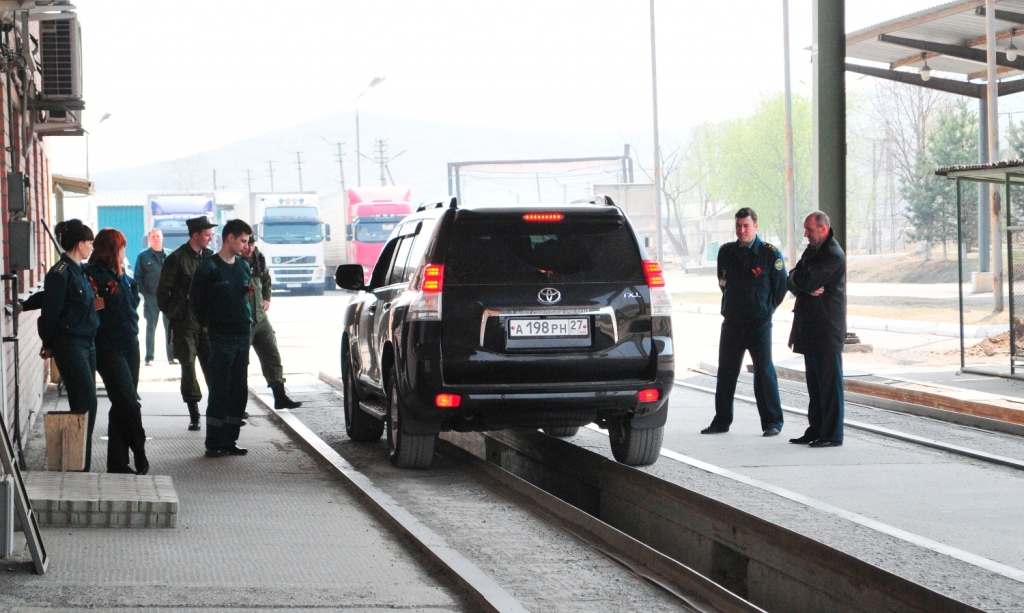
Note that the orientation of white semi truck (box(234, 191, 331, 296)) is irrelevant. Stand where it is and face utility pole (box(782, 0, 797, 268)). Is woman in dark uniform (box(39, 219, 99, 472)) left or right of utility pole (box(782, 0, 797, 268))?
right

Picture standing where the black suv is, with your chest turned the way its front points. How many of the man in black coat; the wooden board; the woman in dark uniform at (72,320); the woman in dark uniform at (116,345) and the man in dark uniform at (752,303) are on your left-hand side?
3

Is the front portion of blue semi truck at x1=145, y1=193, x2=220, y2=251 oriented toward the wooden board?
yes

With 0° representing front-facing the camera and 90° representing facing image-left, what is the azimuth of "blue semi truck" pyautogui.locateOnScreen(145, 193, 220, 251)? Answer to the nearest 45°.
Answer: approximately 0°

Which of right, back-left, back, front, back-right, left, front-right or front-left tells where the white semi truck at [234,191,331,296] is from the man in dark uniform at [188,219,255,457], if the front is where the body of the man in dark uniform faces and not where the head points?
back-left

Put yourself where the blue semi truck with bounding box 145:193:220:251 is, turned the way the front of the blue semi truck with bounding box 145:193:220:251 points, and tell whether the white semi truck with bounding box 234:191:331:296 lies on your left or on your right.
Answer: on your left

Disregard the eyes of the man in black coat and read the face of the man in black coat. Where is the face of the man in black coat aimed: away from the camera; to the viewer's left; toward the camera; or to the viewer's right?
to the viewer's left

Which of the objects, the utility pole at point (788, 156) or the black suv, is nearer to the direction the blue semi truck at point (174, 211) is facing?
the black suv

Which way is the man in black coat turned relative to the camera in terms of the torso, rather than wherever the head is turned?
to the viewer's left

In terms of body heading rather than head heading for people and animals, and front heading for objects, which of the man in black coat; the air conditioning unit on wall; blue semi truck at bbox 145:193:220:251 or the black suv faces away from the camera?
the black suv

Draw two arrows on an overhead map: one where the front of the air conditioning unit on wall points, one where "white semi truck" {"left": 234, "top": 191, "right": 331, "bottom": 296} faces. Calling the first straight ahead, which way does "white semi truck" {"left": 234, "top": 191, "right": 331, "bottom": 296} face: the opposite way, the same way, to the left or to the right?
to the right

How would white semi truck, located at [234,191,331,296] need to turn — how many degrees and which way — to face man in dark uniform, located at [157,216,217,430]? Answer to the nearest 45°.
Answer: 0° — it already faces them

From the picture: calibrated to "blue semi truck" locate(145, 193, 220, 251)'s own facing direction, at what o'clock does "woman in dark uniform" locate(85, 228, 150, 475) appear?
The woman in dark uniform is roughly at 12 o'clock from the blue semi truck.

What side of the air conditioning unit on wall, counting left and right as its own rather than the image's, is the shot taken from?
right

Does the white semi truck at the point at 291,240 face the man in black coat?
yes

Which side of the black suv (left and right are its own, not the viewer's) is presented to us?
back
